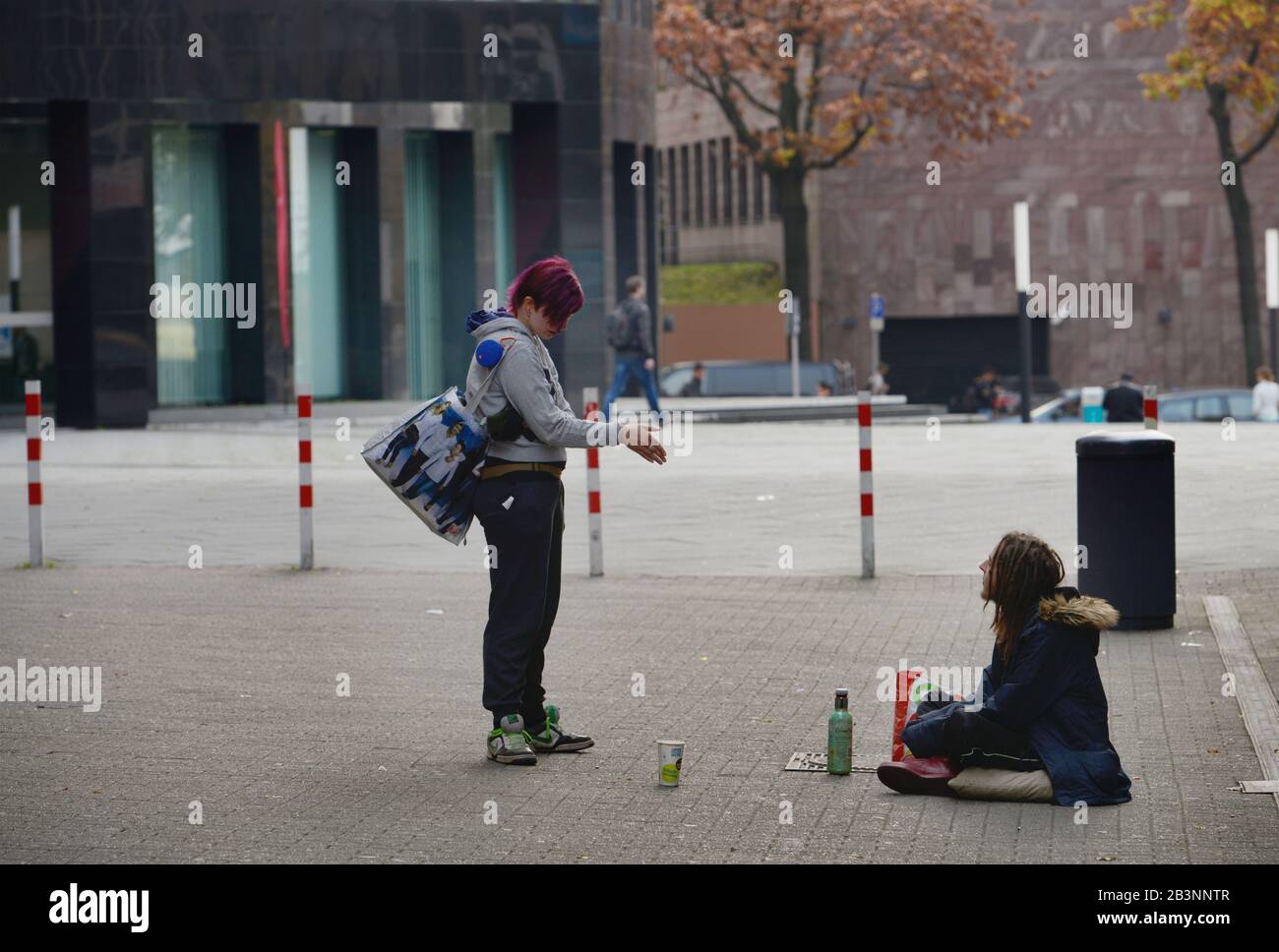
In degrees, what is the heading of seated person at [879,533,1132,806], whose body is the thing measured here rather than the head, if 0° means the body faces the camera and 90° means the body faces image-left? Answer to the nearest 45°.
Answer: approximately 90°

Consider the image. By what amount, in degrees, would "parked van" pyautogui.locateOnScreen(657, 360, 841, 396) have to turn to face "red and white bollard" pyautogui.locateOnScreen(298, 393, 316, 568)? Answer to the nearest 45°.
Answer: approximately 90° to its left

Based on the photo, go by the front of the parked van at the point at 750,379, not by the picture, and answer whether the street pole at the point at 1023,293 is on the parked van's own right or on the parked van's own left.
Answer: on the parked van's own left

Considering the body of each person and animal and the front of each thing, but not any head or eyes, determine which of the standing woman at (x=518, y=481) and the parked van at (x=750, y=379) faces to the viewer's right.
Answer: the standing woman

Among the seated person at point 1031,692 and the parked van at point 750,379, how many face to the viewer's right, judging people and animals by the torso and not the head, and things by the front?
0

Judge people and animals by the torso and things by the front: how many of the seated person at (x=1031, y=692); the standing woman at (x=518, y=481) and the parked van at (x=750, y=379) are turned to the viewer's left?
2

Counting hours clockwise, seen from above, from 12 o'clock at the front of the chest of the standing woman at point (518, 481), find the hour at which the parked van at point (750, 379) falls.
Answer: The parked van is roughly at 9 o'clock from the standing woman.

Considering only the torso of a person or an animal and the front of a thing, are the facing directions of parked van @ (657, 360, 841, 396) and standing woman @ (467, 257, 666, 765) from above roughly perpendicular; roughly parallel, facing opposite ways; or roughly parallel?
roughly parallel, facing opposite ways

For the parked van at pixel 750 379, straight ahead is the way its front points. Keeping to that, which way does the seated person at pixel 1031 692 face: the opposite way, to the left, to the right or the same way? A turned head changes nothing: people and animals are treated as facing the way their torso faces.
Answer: the same way

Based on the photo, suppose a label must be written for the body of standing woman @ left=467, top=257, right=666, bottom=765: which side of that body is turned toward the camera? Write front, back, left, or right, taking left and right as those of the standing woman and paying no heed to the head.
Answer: right

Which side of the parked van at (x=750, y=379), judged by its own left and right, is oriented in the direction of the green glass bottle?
left

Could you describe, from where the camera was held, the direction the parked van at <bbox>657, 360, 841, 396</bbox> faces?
facing to the left of the viewer

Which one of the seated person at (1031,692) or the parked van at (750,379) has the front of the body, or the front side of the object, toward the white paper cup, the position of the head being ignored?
the seated person

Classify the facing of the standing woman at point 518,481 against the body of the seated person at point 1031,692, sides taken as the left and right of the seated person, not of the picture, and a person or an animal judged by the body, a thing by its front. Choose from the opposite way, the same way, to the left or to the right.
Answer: the opposite way

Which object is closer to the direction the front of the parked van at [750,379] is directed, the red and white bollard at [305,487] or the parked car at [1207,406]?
the red and white bollard

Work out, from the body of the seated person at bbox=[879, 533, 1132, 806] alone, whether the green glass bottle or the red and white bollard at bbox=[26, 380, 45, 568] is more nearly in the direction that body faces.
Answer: the green glass bottle
